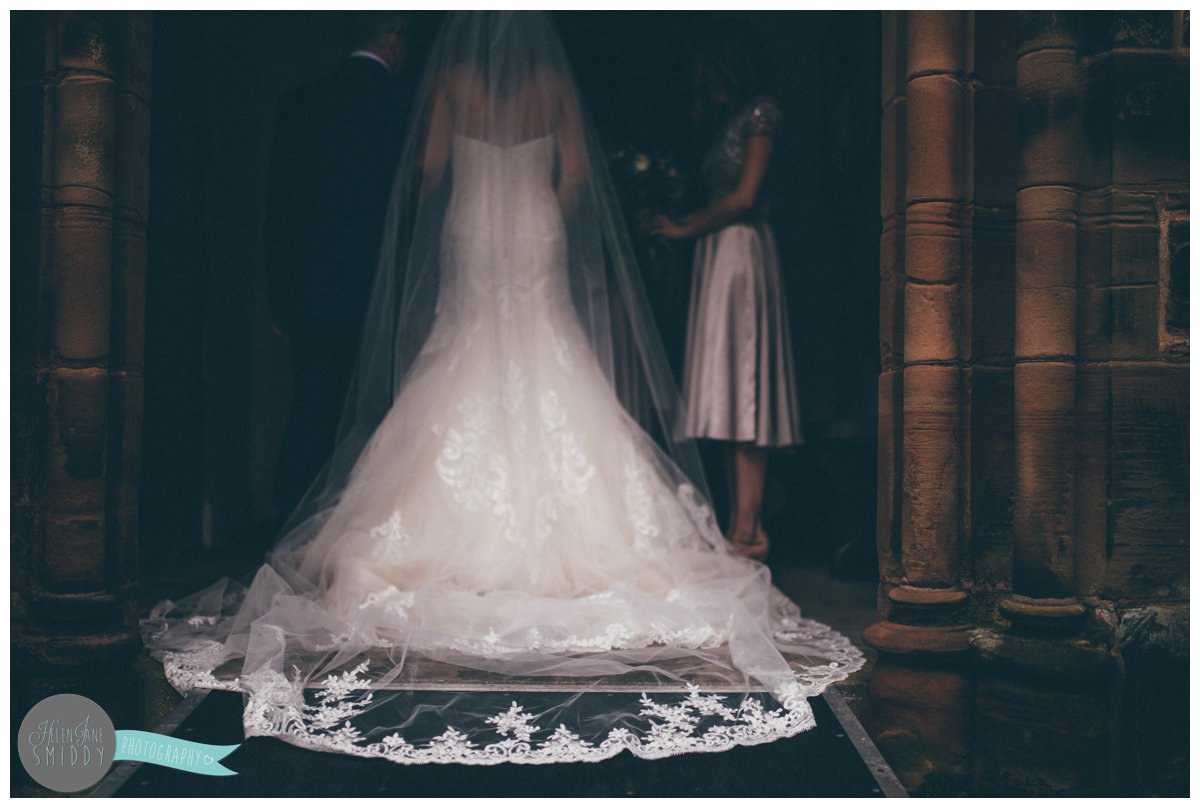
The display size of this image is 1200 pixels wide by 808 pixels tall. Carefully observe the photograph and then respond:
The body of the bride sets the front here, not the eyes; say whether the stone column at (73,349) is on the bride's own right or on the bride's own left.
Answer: on the bride's own left

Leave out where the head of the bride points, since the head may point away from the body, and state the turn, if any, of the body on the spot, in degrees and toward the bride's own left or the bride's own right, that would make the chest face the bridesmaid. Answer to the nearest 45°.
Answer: approximately 45° to the bride's own right

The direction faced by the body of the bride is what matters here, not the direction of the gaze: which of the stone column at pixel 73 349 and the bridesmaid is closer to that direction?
the bridesmaid

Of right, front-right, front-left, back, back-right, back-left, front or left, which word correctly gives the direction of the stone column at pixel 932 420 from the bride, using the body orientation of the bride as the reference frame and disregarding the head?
back-right

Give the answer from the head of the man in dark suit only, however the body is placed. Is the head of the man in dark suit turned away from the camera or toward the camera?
away from the camera

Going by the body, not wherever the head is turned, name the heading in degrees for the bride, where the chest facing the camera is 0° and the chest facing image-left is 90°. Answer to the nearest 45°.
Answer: approximately 180°

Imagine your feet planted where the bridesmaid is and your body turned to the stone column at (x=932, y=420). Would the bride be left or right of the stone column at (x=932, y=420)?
right

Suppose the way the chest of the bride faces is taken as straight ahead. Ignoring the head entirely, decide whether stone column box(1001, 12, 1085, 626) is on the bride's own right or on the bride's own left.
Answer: on the bride's own right
